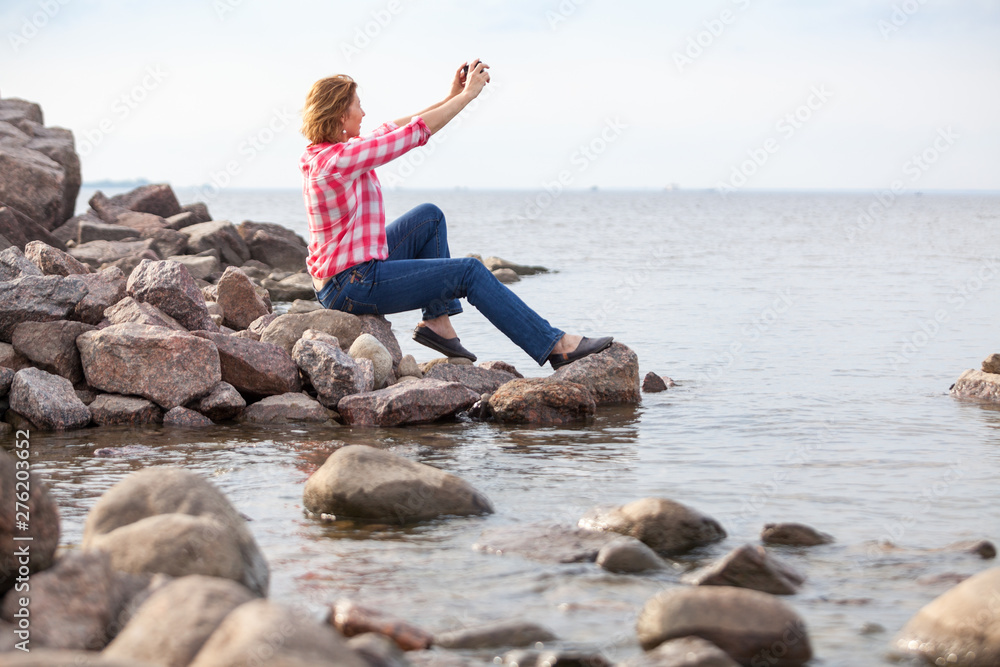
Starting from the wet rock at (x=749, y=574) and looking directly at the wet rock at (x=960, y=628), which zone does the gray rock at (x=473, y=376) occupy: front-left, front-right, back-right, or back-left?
back-left

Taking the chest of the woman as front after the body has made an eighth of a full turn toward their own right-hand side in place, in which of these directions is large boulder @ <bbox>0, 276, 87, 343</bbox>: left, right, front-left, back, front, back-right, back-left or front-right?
back-right

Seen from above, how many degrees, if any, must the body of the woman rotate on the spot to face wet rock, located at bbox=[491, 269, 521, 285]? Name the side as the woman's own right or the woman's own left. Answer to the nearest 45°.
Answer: approximately 90° to the woman's own left

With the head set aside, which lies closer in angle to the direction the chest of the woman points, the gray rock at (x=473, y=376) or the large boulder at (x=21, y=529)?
the gray rock

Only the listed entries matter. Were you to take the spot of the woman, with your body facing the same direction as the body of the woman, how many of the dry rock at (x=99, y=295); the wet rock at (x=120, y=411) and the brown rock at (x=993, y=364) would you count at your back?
2

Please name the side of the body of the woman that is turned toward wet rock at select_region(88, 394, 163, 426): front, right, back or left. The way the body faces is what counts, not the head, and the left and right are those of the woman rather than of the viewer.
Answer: back

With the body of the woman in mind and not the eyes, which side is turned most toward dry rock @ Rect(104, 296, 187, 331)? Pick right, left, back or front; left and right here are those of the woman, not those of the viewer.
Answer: back

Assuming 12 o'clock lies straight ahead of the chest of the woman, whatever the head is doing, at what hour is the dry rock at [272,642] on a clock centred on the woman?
The dry rock is roughly at 3 o'clock from the woman.

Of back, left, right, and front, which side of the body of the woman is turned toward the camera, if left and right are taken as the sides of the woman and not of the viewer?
right

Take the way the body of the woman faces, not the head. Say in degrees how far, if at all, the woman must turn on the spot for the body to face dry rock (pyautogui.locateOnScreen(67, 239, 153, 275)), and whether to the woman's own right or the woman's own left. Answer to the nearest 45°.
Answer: approximately 135° to the woman's own left

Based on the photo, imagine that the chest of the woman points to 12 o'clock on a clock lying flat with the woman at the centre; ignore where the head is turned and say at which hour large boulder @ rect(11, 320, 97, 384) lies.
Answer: The large boulder is roughly at 6 o'clock from the woman.

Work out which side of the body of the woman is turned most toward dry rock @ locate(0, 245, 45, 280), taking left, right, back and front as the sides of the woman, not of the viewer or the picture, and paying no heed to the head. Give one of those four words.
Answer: back

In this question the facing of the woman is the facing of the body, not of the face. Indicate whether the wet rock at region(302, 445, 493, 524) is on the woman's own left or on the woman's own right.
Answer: on the woman's own right
